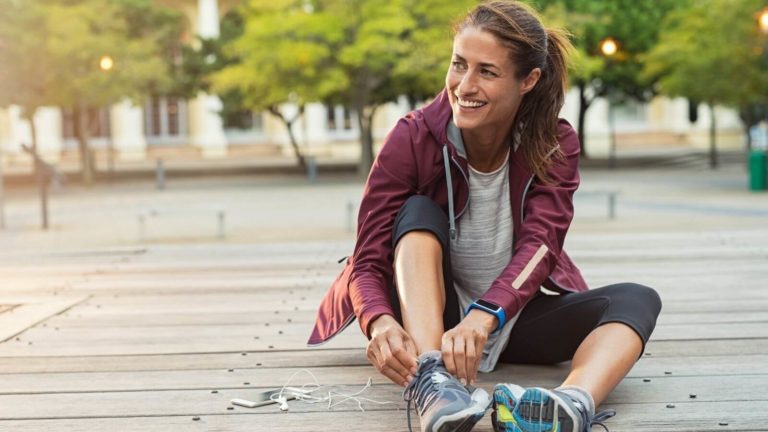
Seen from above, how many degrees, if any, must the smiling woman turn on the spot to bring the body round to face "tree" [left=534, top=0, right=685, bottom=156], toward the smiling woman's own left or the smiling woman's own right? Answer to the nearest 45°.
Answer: approximately 180°

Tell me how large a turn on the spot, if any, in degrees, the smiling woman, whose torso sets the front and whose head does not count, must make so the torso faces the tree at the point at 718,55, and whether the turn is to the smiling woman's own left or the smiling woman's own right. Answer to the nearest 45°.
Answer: approximately 180°

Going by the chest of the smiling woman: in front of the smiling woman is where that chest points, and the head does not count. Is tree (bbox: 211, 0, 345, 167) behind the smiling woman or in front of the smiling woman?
behind

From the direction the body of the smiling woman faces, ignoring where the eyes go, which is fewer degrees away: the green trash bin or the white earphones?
the white earphones

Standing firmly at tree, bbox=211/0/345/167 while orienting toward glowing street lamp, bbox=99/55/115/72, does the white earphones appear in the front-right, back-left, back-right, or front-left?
back-left

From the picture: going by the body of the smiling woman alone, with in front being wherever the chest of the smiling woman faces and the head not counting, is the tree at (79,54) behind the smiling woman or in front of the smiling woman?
behind

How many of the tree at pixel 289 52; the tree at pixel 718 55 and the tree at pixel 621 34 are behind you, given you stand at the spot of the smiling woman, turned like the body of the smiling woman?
3

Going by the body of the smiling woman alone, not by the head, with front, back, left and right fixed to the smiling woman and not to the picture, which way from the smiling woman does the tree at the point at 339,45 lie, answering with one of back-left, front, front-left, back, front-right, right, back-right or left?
back

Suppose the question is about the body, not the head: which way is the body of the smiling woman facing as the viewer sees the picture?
toward the camera

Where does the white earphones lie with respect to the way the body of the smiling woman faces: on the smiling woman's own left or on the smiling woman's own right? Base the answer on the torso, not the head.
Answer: on the smiling woman's own right

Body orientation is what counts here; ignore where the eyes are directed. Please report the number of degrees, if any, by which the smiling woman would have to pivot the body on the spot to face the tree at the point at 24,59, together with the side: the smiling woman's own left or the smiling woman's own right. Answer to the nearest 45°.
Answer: approximately 135° to the smiling woman's own right
